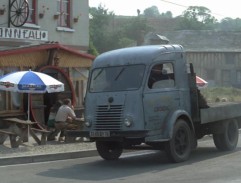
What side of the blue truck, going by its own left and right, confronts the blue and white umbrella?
right

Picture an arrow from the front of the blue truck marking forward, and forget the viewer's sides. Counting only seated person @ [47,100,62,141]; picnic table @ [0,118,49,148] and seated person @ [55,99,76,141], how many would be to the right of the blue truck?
3

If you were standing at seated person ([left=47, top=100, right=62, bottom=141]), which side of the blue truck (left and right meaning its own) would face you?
right

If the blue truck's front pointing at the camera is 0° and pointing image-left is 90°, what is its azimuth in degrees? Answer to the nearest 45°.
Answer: approximately 45°
